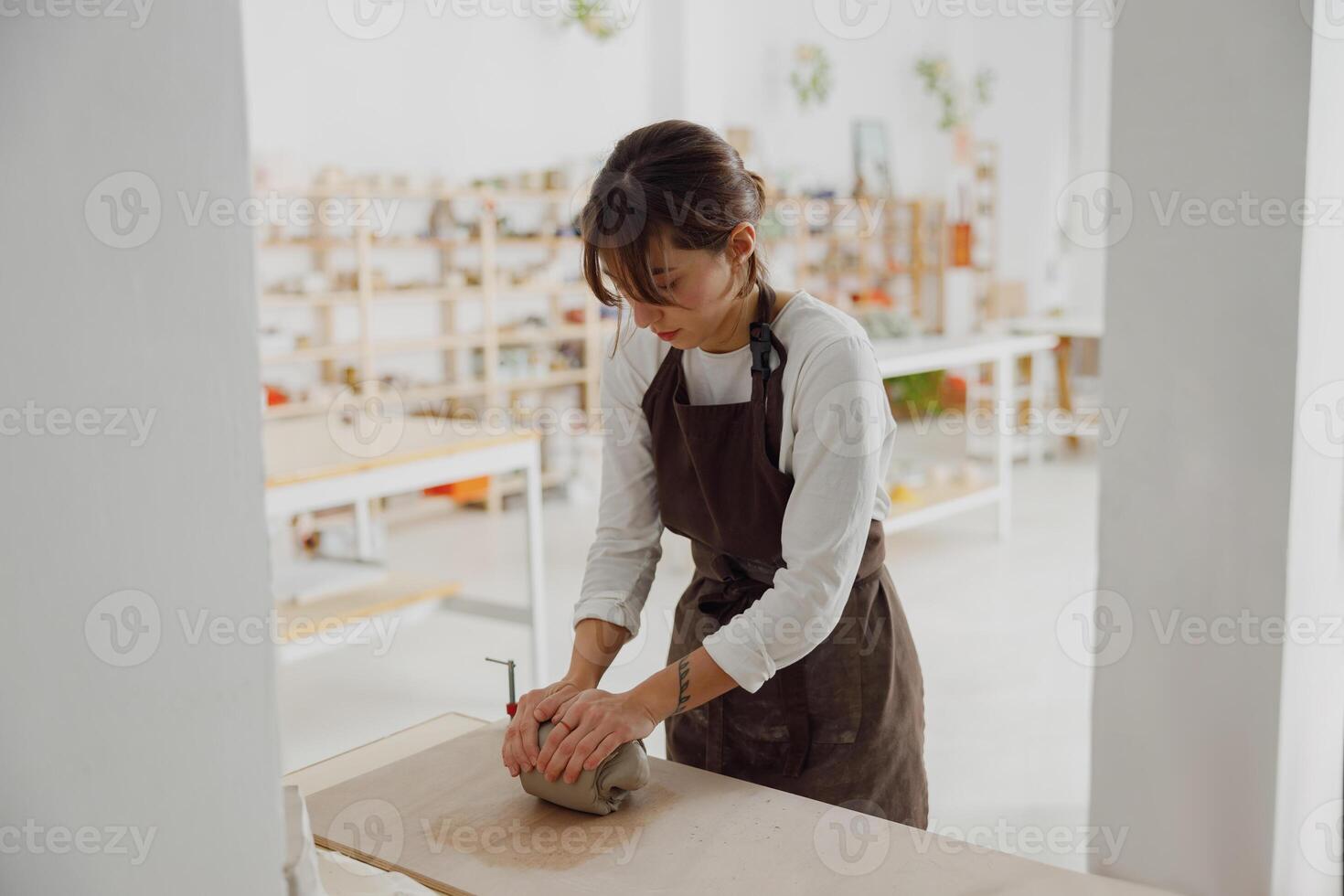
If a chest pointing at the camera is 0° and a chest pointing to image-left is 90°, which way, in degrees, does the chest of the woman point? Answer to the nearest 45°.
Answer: approximately 45°

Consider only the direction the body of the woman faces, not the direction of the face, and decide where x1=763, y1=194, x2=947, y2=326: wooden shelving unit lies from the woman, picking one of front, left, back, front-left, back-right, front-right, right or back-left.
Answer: back-right

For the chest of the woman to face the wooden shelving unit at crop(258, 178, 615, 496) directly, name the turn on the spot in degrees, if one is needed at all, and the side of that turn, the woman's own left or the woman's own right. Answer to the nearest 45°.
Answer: approximately 135° to the woman's own right

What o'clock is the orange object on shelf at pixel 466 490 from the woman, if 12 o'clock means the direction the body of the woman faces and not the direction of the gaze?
The orange object on shelf is roughly at 4 o'clock from the woman.

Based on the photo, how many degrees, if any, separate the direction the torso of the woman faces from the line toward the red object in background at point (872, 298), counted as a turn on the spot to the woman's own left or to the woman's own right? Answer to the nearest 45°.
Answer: approximately 135° to the woman's own right
